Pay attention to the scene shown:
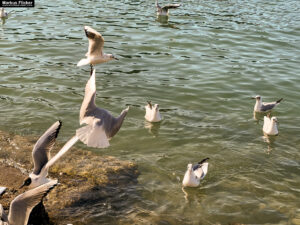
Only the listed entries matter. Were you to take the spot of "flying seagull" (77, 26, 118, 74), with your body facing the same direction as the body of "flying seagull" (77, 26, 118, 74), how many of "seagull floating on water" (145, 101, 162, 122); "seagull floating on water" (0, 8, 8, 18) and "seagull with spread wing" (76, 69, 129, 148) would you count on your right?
1
